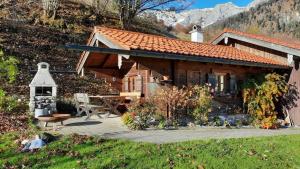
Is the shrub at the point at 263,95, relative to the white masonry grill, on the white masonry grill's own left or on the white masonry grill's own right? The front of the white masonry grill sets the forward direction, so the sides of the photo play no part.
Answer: on the white masonry grill's own left

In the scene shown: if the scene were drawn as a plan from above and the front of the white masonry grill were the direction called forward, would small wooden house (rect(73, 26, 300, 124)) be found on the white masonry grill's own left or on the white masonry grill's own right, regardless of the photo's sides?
on the white masonry grill's own left

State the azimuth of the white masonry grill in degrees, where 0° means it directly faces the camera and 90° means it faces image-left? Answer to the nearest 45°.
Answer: approximately 0°

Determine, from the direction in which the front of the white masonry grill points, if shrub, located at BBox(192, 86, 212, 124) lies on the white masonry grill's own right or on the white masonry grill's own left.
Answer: on the white masonry grill's own left

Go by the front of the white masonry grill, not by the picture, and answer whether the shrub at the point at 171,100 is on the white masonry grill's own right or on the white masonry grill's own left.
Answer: on the white masonry grill's own left

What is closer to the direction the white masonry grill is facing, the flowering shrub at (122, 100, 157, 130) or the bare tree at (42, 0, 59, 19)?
the flowering shrub

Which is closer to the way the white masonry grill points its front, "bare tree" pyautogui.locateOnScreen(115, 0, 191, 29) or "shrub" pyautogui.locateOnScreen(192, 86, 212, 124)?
the shrub

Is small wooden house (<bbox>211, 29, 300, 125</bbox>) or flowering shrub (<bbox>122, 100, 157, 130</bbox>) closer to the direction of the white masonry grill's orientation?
the flowering shrub

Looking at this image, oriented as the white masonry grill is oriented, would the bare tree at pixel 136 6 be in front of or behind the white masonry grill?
behind

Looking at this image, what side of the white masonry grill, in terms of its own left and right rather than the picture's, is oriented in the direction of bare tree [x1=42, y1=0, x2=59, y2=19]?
back
